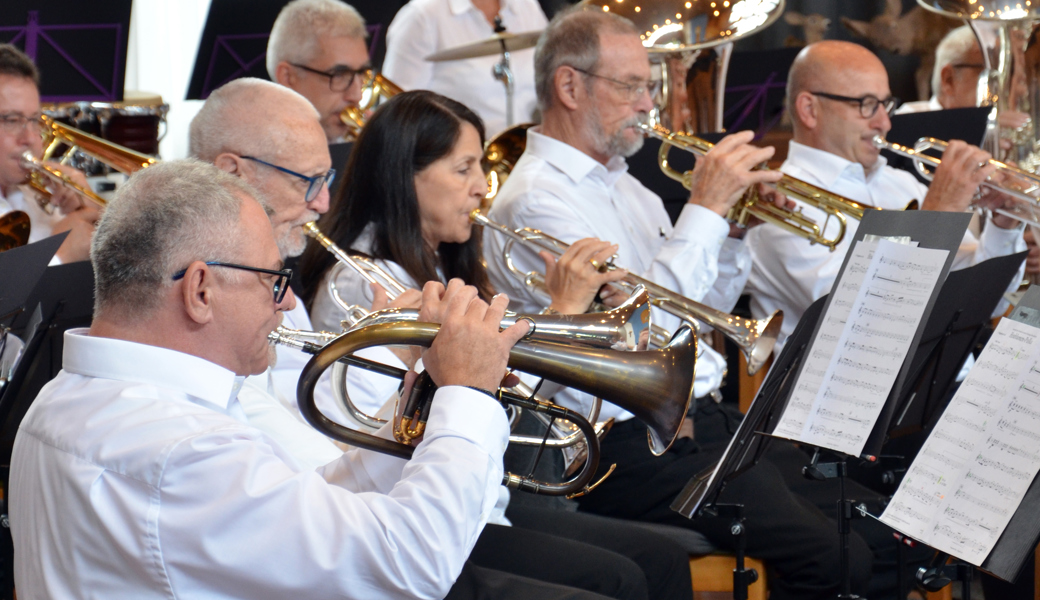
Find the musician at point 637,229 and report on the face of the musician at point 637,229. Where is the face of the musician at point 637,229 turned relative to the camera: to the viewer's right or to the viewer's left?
to the viewer's right

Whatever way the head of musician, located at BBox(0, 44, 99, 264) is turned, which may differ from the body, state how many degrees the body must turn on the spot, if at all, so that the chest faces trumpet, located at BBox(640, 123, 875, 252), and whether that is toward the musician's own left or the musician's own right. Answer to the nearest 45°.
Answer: approximately 45° to the musician's own left

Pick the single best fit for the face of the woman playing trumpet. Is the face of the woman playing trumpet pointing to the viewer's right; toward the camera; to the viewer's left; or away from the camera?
to the viewer's right

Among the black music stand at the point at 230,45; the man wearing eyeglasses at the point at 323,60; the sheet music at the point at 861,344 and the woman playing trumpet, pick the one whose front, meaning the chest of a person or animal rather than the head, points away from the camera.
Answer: the black music stand

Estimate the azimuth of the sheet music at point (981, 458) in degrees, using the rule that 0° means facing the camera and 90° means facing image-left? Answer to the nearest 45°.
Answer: approximately 45°

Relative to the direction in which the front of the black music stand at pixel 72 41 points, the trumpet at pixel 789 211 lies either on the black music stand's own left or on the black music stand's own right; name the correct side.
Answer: on the black music stand's own right

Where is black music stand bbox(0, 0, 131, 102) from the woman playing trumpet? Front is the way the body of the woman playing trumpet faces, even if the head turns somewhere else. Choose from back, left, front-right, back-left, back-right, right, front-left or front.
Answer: back-left

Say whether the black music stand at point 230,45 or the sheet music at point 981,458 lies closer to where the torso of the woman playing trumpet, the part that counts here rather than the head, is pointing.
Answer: the sheet music

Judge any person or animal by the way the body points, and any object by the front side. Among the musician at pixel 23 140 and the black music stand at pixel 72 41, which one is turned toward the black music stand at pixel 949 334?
the musician

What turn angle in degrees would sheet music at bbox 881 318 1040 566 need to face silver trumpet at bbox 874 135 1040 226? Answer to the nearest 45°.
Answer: approximately 135° to its right

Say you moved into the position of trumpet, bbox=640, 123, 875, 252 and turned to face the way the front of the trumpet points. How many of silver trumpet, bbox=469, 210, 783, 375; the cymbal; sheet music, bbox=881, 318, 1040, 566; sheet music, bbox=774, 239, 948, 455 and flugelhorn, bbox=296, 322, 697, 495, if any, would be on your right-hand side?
4

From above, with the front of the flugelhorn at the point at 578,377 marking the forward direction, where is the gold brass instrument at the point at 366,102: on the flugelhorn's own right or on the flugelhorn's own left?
on the flugelhorn's own left

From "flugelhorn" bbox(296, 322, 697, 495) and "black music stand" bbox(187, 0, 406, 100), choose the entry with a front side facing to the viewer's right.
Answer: the flugelhorn

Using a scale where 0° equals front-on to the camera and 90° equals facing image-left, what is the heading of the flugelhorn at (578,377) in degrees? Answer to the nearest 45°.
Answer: approximately 270°

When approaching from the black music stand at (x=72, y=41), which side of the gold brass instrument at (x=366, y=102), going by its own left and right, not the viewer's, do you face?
back

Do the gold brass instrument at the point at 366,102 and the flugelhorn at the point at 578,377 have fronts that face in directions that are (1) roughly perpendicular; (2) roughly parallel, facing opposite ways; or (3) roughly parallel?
roughly parallel

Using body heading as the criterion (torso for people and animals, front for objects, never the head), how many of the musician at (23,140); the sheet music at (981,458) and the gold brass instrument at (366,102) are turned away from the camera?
0

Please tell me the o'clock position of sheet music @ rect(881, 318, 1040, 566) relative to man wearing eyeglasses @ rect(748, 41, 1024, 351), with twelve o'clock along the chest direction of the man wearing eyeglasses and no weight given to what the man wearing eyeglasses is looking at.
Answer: The sheet music is roughly at 1 o'clock from the man wearing eyeglasses.

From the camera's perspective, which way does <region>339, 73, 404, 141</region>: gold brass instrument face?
to the viewer's right
